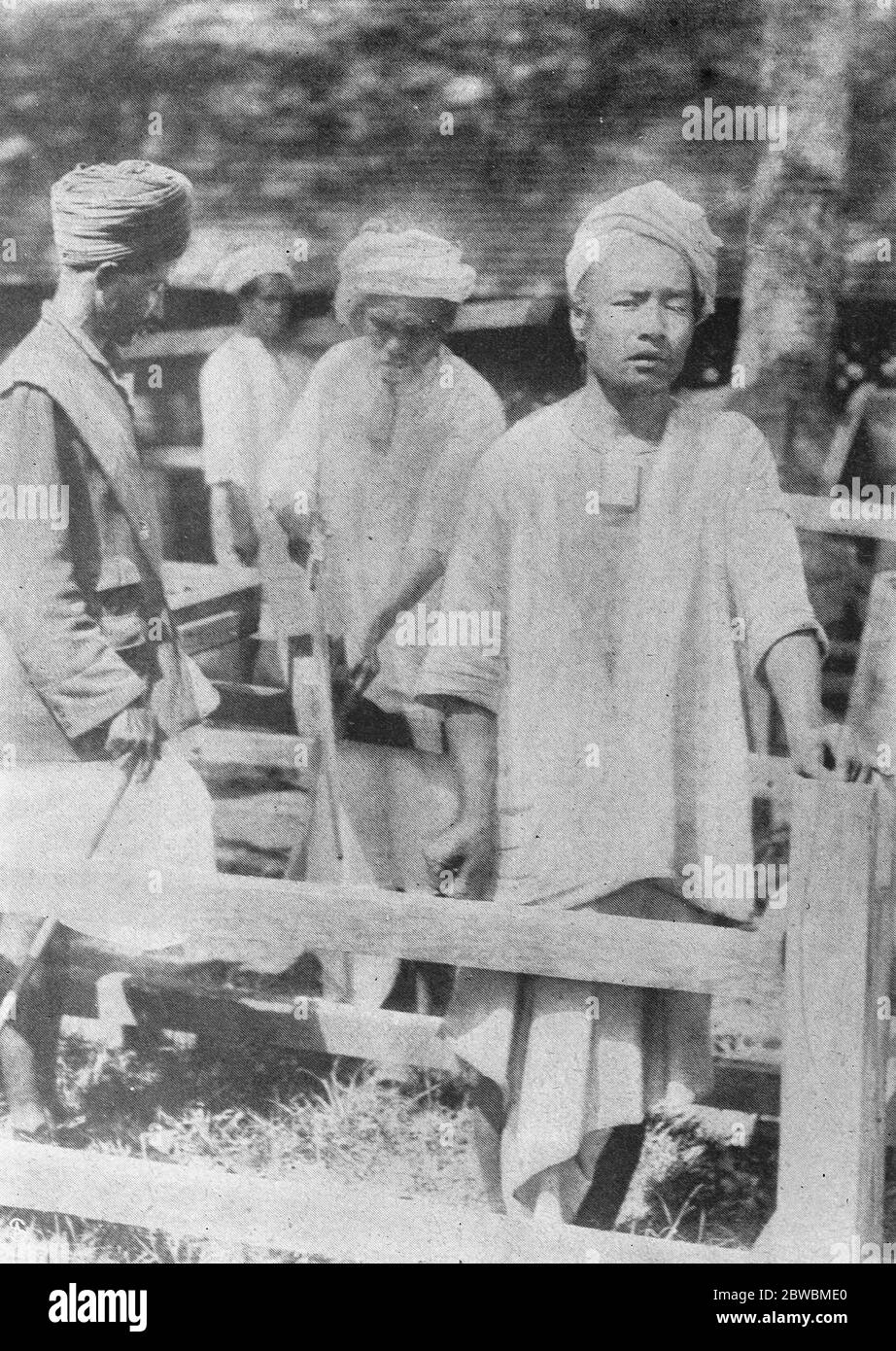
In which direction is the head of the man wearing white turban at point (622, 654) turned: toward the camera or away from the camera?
toward the camera

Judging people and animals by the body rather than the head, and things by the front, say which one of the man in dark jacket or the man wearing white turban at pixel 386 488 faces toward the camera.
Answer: the man wearing white turban

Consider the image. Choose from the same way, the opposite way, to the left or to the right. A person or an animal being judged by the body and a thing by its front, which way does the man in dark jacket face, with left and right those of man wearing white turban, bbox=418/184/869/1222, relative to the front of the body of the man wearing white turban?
to the left

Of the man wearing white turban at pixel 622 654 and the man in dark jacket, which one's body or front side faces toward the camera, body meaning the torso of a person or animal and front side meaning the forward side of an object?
the man wearing white turban

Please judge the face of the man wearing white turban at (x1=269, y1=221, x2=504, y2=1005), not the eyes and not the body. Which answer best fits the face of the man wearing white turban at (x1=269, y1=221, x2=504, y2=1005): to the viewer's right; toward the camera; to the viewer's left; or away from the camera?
toward the camera

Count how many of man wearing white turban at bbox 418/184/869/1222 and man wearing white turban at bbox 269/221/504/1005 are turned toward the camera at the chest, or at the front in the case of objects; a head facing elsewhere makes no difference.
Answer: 2

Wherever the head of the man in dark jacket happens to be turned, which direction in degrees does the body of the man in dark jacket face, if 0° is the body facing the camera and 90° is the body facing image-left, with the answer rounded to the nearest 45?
approximately 270°

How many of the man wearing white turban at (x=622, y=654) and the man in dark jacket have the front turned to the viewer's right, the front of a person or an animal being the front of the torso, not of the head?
1

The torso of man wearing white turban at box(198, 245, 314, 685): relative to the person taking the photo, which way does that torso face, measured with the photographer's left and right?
facing the viewer and to the right of the viewer

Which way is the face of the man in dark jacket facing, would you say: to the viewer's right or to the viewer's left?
to the viewer's right

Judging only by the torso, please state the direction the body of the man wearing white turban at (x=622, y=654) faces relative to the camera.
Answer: toward the camera

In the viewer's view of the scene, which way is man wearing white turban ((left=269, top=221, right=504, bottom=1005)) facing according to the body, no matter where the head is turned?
toward the camera
